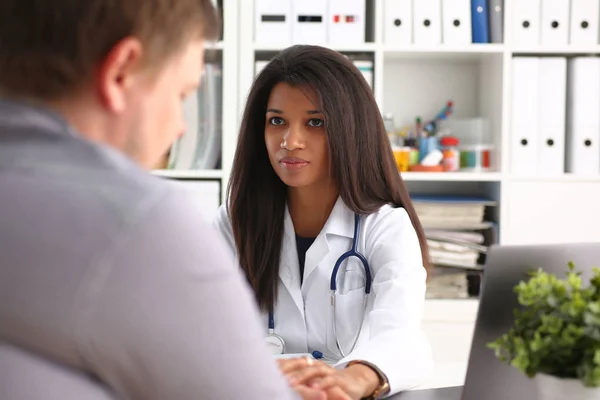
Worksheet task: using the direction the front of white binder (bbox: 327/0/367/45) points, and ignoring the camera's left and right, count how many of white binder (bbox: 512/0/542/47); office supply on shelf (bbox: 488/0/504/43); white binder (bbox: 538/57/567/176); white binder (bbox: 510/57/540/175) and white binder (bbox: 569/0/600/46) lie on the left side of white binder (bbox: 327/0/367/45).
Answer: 5

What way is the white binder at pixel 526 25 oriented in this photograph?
toward the camera

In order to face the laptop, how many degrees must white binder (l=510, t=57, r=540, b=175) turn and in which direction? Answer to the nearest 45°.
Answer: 0° — it already faces it

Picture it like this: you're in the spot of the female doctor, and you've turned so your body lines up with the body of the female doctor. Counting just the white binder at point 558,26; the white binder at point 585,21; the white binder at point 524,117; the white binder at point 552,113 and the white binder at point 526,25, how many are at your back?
5

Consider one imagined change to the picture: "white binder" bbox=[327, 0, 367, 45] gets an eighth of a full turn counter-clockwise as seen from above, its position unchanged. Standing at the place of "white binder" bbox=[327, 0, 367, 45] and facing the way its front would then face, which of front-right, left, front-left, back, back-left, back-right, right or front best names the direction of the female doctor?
front-right

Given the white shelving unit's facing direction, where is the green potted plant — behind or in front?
in front

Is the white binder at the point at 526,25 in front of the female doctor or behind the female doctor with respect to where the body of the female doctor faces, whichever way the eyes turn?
behind

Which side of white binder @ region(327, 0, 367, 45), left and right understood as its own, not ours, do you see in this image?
front

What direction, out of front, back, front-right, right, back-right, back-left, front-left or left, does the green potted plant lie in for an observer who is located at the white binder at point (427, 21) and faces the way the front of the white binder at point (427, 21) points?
front

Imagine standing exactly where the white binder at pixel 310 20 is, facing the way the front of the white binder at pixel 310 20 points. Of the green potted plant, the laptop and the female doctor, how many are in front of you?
3

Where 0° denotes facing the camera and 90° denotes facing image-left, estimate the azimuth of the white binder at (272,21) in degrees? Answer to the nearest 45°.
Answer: approximately 0°

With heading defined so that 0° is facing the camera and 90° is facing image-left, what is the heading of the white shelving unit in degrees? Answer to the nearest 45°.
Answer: approximately 0°

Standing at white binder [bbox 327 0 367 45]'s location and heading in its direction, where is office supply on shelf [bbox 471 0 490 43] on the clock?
The office supply on shelf is roughly at 9 o'clock from the white binder.

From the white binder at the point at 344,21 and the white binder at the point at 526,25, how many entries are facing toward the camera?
2
